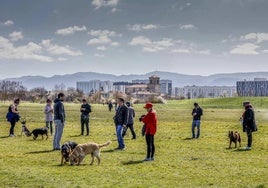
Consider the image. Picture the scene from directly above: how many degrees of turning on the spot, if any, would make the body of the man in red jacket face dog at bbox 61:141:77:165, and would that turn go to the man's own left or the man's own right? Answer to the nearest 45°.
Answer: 0° — they already face it

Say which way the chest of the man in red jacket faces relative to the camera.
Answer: to the viewer's left

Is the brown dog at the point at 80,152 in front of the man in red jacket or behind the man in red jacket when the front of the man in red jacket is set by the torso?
in front
